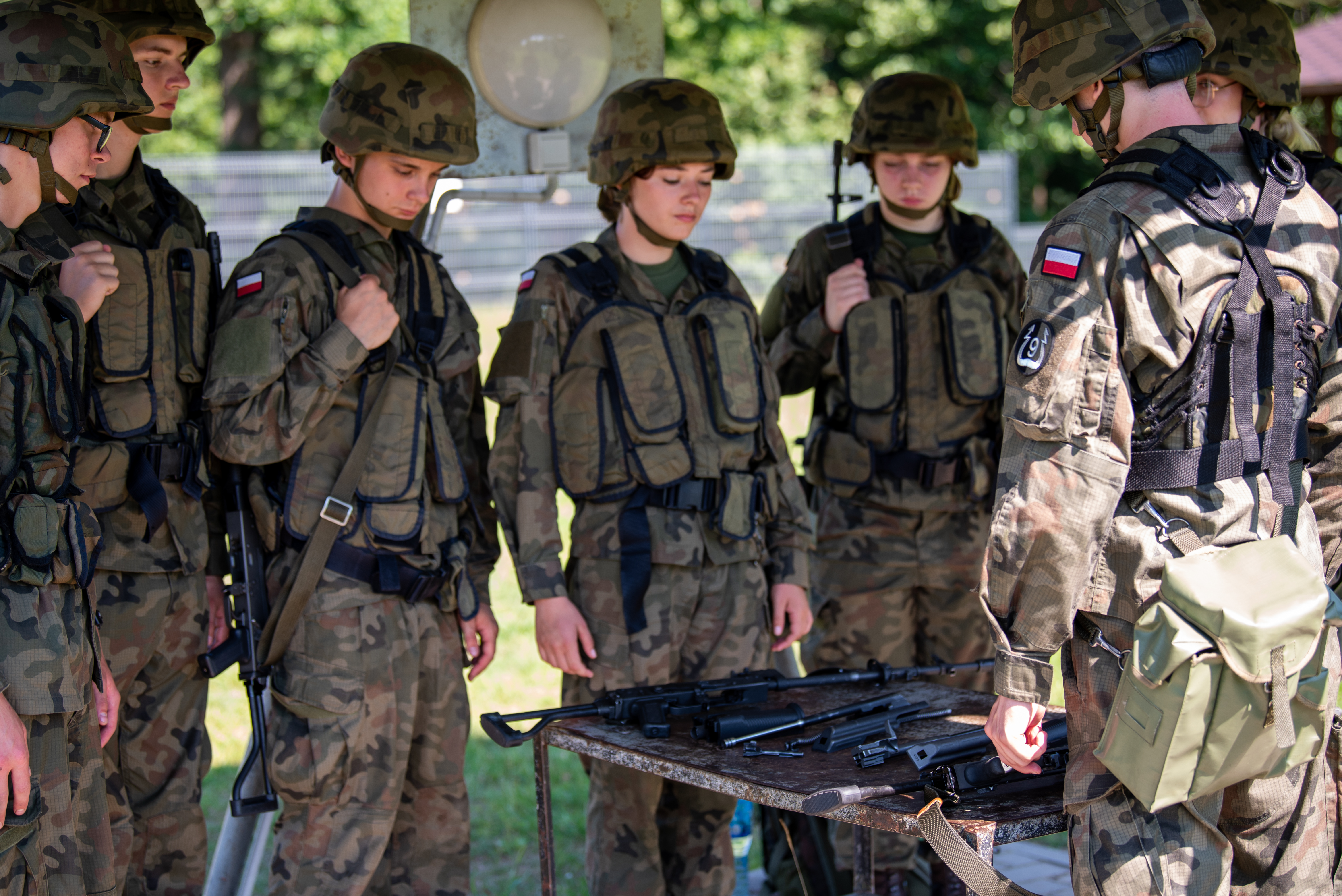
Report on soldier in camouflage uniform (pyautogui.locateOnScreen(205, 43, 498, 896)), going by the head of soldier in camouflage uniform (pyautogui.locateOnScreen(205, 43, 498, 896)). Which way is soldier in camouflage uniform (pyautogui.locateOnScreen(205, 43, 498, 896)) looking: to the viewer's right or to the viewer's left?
to the viewer's right

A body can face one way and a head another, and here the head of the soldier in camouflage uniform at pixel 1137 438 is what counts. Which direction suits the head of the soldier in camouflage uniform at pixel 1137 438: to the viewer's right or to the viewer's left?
to the viewer's left

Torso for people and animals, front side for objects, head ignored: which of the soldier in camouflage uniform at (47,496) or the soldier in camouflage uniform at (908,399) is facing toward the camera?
the soldier in camouflage uniform at (908,399)

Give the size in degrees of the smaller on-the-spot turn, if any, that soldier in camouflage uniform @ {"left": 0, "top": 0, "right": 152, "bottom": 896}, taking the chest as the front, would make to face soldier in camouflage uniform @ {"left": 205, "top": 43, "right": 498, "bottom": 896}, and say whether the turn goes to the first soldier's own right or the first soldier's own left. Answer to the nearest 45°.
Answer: approximately 45° to the first soldier's own left

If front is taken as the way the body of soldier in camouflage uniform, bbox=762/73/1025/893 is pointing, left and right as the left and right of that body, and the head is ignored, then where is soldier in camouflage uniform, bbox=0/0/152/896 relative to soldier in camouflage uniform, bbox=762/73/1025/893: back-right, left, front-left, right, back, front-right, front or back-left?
front-right

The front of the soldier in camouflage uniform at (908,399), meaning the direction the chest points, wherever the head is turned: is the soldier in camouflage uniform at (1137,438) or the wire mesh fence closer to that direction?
the soldier in camouflage uniform

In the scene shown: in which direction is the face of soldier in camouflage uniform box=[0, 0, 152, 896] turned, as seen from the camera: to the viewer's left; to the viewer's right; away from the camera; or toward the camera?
to the viewer's right

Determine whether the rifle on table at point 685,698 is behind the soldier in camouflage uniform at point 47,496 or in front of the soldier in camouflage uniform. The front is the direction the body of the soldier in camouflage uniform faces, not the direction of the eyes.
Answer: in front

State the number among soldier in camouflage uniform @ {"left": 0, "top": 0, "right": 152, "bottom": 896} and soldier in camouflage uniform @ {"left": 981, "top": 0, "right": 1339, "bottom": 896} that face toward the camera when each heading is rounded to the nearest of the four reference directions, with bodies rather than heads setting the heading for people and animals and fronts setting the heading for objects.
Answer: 0

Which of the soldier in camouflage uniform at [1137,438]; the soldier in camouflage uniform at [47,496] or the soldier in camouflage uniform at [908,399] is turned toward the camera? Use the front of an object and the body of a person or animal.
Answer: the soldier in camouflage uniform at [908,399]

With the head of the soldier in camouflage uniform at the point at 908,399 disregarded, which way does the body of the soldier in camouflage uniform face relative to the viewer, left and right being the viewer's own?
facing the viewer

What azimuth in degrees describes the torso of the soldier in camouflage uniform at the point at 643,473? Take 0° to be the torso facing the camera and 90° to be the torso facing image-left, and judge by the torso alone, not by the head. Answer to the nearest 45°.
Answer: approximately 315°

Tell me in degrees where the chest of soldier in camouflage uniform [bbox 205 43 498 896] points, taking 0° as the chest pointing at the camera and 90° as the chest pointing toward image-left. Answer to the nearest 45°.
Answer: approximately 315°

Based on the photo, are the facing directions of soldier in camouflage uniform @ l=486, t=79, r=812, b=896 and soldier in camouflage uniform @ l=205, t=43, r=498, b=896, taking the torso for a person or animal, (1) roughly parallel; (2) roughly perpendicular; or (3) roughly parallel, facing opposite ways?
roughly parallel

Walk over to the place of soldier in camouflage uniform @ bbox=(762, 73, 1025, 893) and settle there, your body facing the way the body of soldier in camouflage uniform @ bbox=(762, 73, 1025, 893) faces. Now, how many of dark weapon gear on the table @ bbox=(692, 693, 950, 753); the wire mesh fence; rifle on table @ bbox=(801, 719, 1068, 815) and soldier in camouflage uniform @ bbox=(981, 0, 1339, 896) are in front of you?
3

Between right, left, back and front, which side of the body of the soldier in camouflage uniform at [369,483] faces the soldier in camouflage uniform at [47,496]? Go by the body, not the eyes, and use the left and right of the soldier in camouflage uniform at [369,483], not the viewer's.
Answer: right

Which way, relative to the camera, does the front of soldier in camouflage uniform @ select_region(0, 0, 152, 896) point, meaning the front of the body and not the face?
to the viewer's right

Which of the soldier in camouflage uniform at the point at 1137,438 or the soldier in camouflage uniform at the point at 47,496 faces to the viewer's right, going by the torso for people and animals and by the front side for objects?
the soldier in camouflage uniform at the point at 47,496
